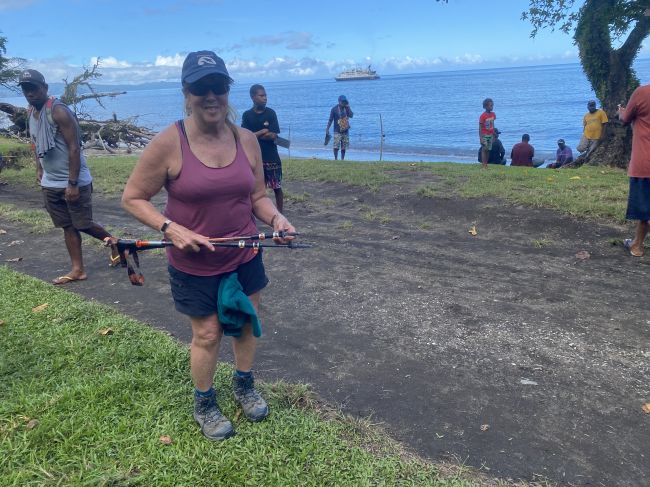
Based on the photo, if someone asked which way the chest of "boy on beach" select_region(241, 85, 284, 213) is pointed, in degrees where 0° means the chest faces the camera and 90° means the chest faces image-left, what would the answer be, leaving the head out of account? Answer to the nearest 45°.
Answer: approximately 315°

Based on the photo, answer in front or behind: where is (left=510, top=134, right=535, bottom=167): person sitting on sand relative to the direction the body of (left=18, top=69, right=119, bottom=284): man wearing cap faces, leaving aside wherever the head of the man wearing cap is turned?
behind

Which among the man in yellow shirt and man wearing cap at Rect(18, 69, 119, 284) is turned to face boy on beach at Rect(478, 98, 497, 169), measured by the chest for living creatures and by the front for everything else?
the man in yellow shirt

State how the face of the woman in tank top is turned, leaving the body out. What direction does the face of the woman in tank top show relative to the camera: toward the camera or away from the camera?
toward the camera

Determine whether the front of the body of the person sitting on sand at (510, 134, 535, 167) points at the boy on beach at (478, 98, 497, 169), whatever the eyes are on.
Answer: no

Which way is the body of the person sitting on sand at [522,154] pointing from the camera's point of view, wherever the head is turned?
away from the camera

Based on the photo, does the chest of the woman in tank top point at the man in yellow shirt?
no

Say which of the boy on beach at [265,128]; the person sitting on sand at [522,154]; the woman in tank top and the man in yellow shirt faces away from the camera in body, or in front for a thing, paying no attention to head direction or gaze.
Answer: the person sitting on sand

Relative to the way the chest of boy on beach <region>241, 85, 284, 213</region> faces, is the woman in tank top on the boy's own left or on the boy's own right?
on the boy's own right

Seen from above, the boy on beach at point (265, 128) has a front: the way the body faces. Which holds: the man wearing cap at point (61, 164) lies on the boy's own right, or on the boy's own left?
on the boy's own right

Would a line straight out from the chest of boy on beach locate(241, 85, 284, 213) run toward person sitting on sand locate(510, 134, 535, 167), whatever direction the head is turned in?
no

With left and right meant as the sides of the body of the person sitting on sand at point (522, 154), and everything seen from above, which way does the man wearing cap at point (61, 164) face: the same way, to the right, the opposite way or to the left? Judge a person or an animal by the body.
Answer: the opposite way

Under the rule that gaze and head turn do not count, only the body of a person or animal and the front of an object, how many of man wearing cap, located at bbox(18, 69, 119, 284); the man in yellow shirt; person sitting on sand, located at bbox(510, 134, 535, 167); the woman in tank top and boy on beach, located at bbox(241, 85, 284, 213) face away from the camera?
1
